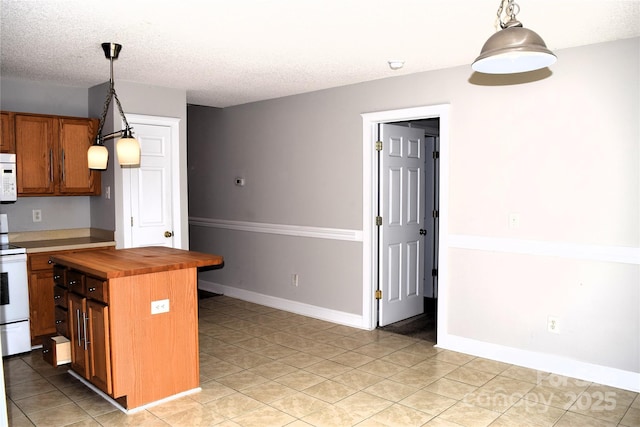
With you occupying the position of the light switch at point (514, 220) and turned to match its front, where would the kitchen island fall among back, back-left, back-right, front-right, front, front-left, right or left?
front-right

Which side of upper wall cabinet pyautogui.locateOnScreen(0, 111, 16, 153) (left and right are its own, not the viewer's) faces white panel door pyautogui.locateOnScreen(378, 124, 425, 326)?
left

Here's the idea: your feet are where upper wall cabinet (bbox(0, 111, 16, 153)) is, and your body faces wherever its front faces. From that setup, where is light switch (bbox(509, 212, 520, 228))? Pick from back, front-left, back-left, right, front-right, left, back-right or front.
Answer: front-left

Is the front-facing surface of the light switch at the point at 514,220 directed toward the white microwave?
no

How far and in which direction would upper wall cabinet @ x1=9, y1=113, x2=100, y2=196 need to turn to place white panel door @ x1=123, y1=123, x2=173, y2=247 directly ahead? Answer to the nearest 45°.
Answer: approximately 90° to its left

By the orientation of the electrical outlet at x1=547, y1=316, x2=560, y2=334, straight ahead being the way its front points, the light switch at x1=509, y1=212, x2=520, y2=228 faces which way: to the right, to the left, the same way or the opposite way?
the same way

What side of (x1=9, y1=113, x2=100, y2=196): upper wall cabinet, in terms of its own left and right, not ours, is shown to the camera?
front

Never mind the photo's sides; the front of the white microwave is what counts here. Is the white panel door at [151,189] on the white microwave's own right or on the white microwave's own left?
on the white microwave's own left

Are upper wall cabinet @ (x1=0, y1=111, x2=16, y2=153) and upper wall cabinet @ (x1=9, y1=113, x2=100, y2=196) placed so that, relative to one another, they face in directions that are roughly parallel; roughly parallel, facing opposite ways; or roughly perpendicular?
roughly parallel

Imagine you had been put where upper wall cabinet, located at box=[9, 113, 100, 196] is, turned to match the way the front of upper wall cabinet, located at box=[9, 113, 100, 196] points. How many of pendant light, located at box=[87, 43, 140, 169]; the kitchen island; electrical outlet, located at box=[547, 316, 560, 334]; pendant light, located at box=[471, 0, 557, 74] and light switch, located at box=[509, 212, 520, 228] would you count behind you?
0

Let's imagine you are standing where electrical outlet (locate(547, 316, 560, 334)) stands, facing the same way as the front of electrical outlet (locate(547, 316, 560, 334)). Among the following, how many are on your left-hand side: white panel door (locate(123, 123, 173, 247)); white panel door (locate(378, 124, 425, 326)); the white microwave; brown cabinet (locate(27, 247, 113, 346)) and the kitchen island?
0

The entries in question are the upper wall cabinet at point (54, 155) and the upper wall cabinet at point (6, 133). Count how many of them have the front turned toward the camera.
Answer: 2

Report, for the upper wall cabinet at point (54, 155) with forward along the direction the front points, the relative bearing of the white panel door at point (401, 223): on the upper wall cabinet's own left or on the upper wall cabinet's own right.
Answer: on the upper wall cabinet's own left

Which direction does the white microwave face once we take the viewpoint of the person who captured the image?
facing the viewer

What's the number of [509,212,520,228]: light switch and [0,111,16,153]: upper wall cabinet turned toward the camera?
2

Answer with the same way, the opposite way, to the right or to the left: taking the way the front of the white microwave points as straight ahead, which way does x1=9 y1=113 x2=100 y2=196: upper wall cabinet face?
the same way

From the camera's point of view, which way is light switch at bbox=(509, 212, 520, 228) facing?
toward the camera
